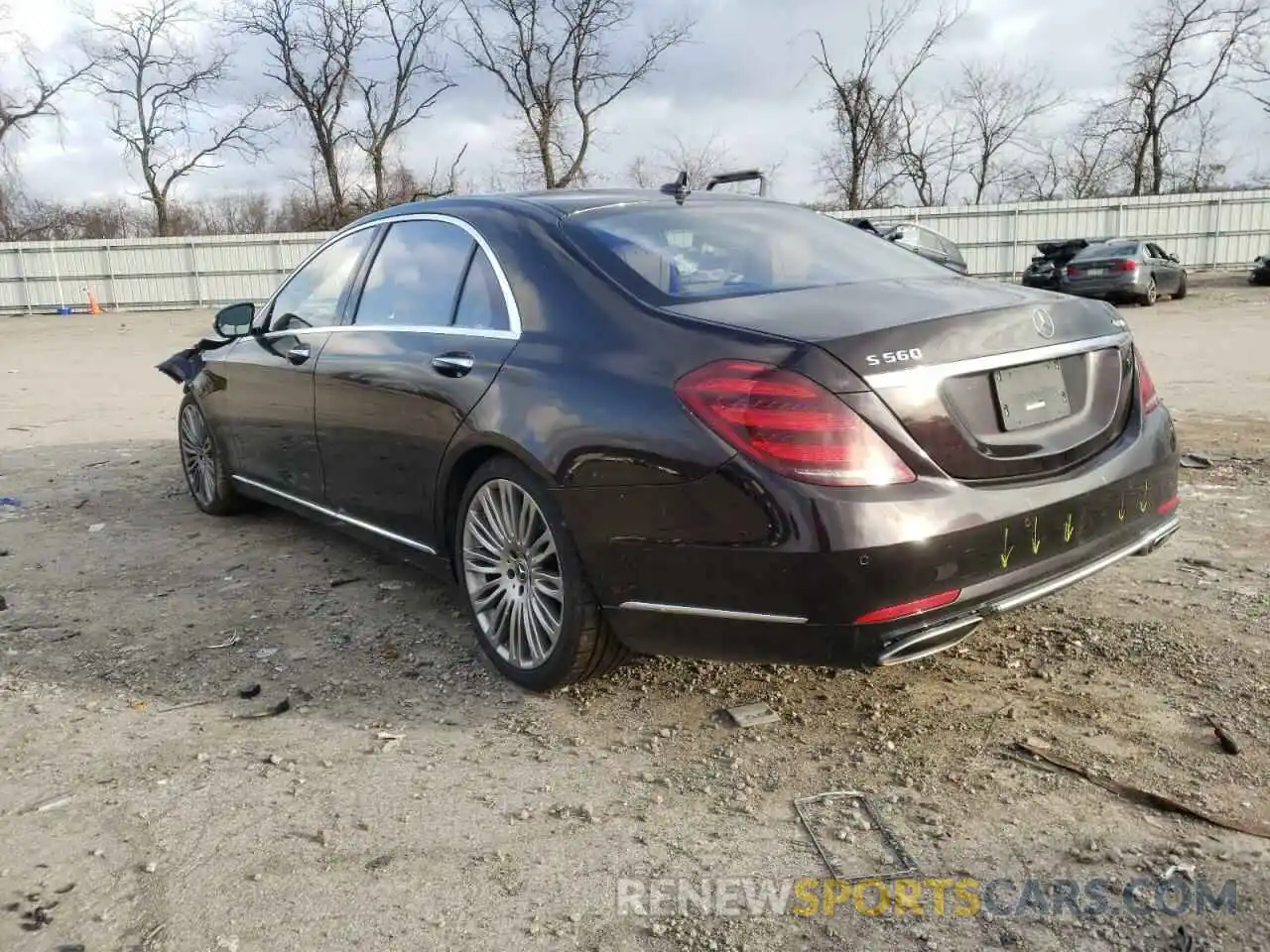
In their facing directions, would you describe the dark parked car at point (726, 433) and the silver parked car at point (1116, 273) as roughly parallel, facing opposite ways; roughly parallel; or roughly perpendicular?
roughly perpendicular

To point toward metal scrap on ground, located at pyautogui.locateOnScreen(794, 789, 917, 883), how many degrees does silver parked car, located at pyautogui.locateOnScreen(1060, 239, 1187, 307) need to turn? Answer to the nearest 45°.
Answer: approximately 135° to its right

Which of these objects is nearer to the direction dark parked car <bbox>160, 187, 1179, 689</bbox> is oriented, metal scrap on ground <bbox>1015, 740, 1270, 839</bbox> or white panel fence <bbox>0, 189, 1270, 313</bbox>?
the white panel fence

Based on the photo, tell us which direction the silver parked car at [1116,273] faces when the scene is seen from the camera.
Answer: facing away from the viewer and to the right of the viewer

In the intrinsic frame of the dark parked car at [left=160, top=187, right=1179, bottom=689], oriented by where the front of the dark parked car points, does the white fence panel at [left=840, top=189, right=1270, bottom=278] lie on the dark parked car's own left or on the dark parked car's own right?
on the dark parked car's own right

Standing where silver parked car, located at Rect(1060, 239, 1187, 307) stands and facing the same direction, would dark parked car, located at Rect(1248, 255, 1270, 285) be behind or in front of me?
in front

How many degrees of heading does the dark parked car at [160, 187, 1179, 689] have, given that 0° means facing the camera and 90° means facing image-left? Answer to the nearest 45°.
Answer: approximately 135°

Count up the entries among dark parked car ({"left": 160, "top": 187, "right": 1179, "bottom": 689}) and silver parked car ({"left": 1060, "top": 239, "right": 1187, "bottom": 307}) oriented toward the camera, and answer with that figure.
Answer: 0

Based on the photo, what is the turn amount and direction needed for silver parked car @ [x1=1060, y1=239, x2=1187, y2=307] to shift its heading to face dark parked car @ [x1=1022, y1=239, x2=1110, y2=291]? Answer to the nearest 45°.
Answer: approximately 90° to its left

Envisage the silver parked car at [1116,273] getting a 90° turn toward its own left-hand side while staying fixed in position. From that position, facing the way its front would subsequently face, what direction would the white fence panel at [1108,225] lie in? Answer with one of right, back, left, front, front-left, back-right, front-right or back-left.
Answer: front-right

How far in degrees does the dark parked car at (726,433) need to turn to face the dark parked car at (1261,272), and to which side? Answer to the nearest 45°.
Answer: approximately 90° to its right

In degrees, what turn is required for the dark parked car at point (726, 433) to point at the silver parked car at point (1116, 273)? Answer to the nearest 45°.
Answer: approximately 90° to its right

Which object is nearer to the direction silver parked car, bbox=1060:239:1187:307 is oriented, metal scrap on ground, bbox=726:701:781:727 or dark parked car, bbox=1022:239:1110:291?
the dark parked car
